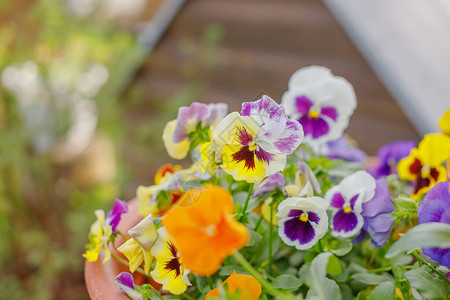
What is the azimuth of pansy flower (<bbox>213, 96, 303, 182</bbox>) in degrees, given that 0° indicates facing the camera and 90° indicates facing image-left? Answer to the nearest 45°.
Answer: approximately 0°
